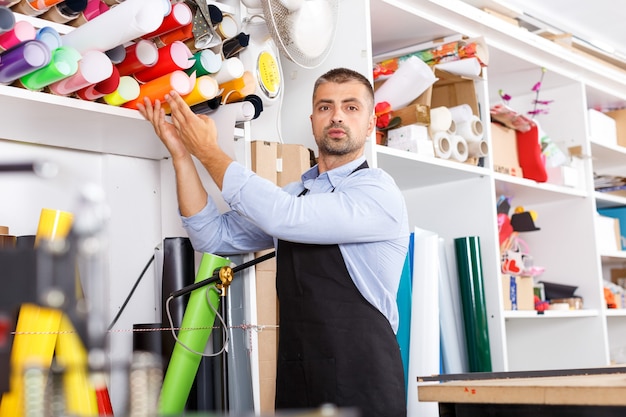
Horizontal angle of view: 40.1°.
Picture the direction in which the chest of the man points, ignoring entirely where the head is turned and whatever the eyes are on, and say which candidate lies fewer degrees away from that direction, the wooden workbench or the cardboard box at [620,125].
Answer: the wooden workbench

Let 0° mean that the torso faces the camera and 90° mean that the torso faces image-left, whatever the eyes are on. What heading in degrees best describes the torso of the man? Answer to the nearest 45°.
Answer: approximately 45°

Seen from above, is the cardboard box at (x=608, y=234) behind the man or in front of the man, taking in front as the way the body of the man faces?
behind

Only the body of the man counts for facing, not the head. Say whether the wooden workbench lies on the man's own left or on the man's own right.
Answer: on the man's own left
